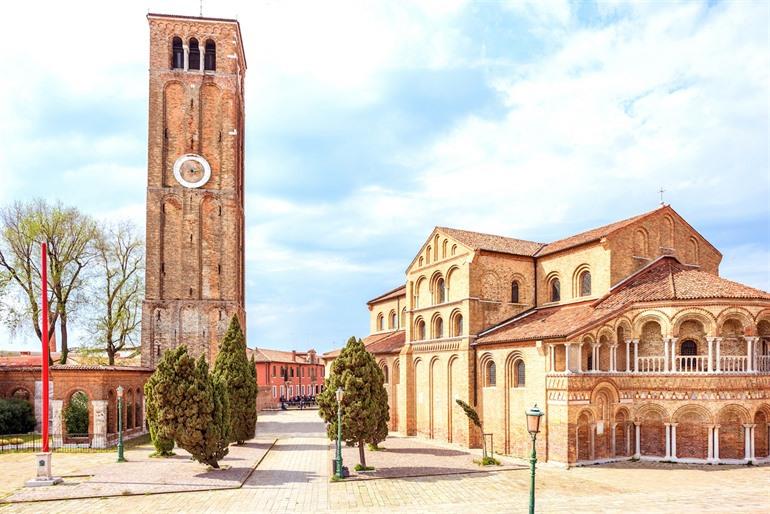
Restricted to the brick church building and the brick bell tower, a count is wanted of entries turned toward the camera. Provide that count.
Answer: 1

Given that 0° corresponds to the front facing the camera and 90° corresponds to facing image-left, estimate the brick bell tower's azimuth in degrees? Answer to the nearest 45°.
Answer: approximately 0°

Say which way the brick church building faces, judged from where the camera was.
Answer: facing away from the viewer and to the left of the viewer

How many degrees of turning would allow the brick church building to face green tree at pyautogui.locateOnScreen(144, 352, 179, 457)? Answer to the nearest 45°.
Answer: approximately 90° to its left
